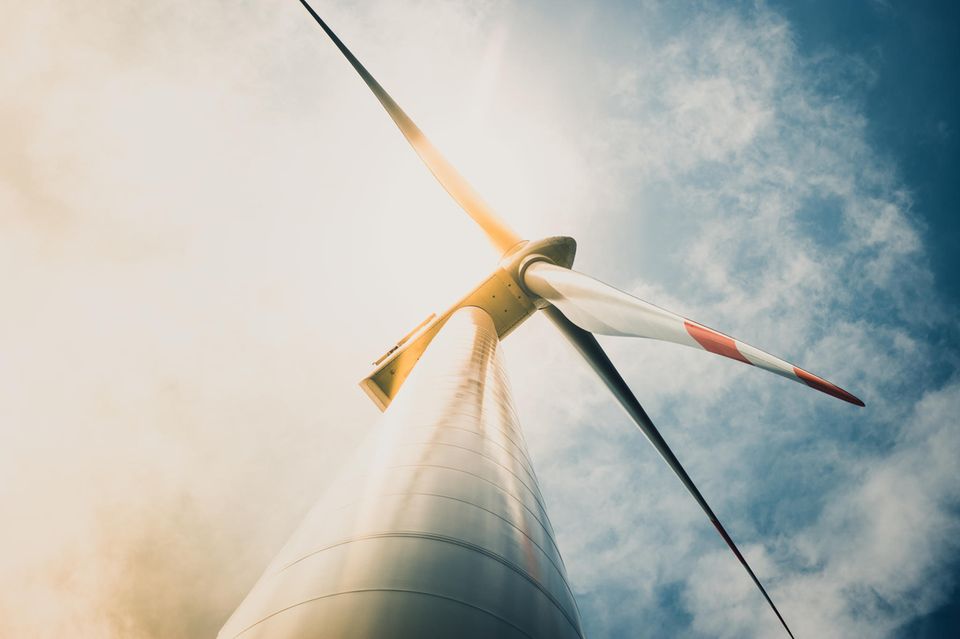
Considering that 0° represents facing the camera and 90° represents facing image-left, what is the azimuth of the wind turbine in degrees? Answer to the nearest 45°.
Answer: approximately 315°
